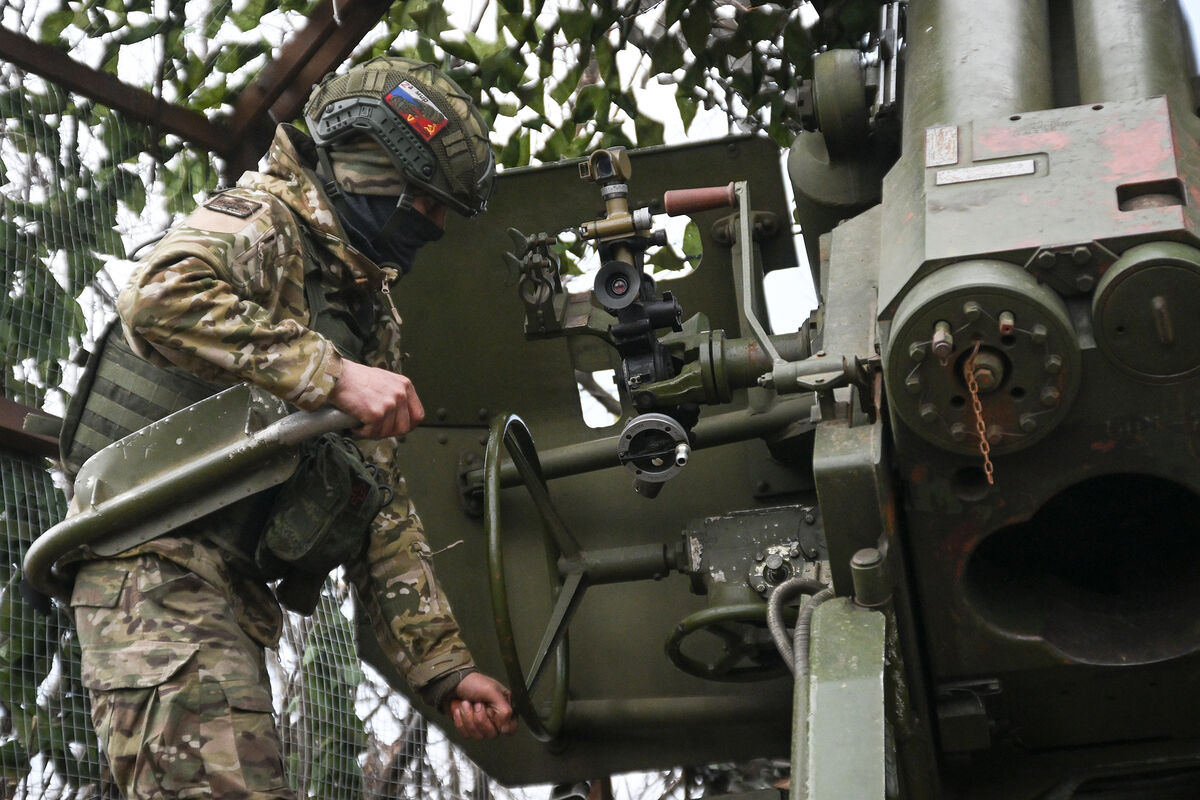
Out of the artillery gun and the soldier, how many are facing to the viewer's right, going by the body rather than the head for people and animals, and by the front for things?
1

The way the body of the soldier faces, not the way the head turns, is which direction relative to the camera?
to the viewer's right

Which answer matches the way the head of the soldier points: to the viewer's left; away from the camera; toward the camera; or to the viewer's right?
to the viewer's right

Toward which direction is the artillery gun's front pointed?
away from the camera

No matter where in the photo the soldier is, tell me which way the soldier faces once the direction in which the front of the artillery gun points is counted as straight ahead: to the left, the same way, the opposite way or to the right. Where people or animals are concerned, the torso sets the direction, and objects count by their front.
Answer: to the right

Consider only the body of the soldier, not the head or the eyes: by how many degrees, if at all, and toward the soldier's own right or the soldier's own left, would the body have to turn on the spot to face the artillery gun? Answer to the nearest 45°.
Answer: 0° — they already face it

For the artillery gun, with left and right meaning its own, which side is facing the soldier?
left

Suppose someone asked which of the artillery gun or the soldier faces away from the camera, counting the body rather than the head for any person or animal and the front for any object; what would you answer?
the artillery gun
